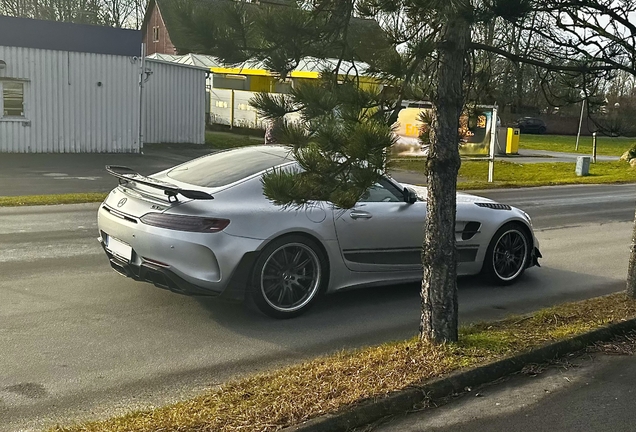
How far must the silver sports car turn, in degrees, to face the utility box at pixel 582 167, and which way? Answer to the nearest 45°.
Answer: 0° — it already faces it

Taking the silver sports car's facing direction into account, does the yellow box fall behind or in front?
in front

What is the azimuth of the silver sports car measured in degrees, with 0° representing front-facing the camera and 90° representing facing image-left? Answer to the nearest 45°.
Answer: approximately 225°

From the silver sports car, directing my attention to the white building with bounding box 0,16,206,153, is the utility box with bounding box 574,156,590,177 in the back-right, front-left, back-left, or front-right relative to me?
front-right

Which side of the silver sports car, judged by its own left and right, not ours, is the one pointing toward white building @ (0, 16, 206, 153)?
left

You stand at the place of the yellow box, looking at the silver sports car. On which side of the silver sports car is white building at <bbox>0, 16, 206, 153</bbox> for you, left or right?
right

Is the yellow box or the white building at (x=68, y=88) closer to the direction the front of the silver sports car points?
the yellow box

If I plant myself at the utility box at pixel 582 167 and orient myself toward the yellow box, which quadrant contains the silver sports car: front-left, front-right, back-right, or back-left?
back-left
